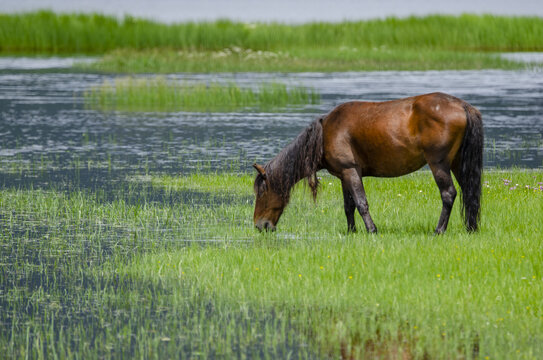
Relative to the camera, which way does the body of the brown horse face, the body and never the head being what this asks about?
to the viewer's left
